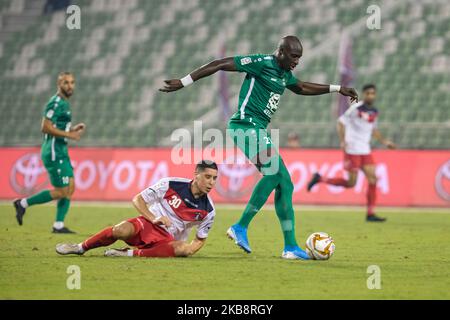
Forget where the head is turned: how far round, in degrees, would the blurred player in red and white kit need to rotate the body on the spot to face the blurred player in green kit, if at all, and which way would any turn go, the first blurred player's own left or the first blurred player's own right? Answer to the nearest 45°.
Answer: approximately 90° to the first blurred player's own right

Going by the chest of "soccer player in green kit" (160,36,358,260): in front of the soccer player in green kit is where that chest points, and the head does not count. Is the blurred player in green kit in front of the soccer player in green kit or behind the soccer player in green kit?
behind

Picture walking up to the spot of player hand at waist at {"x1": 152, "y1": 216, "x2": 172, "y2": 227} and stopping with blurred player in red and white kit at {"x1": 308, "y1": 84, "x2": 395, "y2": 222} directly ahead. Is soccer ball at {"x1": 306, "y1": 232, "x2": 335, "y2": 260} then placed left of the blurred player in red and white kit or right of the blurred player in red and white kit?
right

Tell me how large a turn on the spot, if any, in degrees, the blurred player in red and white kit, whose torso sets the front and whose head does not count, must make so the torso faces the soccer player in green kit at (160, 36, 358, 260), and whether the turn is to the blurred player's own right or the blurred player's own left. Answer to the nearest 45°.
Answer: approximately 45° to the blurred player's own right

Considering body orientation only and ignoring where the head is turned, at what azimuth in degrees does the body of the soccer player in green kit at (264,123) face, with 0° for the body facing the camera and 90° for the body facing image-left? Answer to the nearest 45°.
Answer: approximately 315°

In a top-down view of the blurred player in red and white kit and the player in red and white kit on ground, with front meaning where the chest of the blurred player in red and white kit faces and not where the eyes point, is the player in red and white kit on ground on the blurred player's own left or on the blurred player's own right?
on the blurred player's own right

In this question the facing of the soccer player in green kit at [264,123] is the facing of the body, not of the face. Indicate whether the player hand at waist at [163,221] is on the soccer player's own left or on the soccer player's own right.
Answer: on the soccer player's own right
